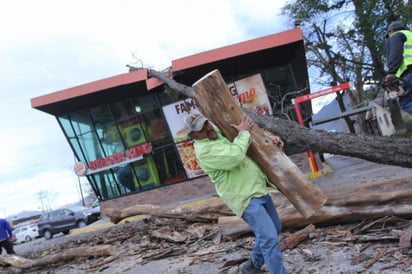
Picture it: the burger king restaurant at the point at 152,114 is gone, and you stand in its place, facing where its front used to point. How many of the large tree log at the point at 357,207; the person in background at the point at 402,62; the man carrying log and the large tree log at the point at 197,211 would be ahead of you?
4

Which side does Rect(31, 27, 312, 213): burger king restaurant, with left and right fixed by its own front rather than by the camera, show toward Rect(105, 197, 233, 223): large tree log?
front

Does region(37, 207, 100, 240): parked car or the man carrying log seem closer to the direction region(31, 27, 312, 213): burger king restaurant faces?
the man carrying log

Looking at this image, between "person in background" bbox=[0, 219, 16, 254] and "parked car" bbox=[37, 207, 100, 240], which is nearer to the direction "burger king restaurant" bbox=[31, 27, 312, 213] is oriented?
the person in background

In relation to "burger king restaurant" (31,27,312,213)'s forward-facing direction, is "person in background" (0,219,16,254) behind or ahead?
ahead

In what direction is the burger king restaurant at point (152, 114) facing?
toward the camera

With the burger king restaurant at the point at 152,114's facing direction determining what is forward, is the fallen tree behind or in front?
in front

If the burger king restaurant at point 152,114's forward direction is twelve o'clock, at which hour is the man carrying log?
The man carrying log is roughly at 12 o'clock from the burger king restaurant.
